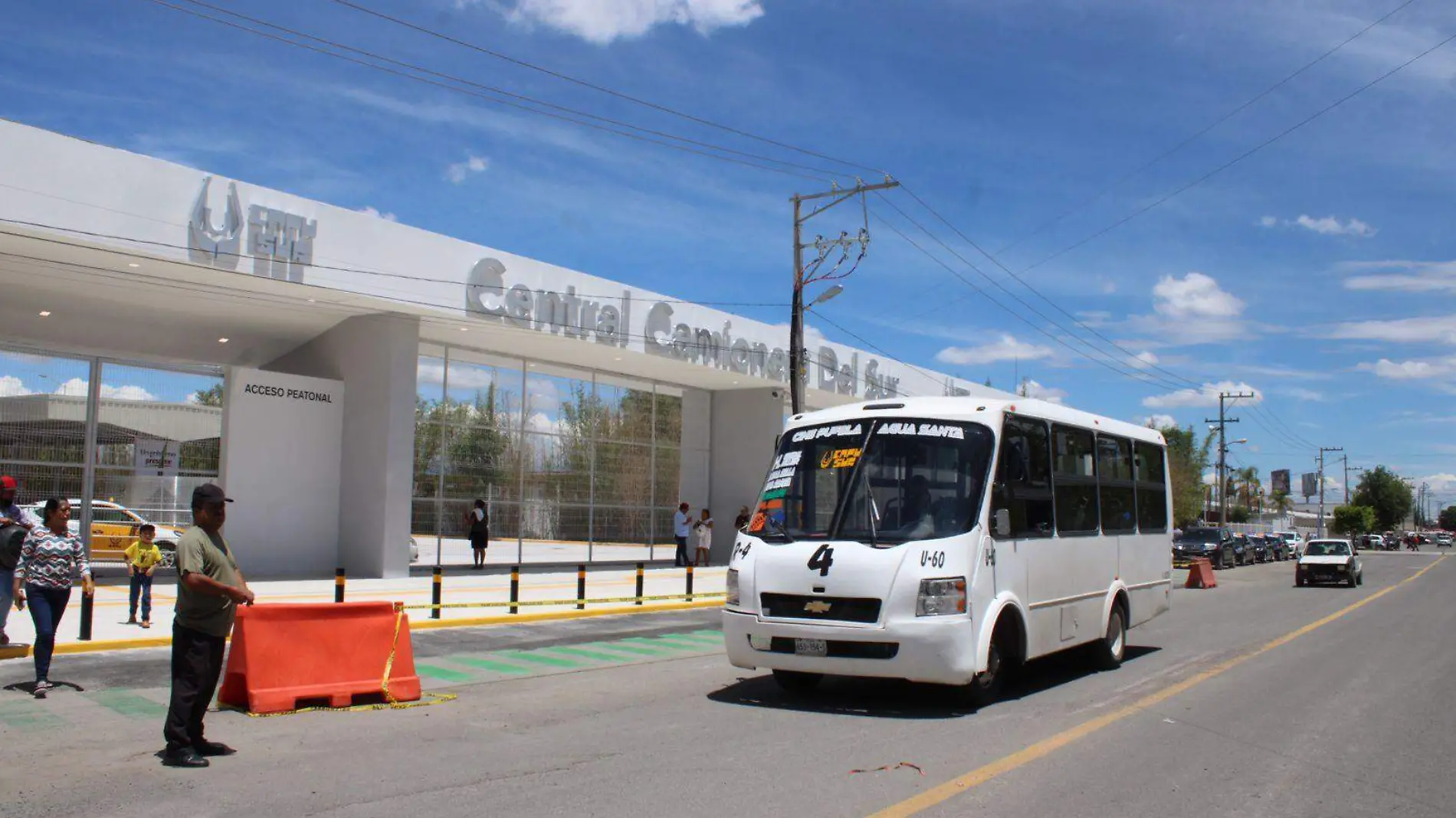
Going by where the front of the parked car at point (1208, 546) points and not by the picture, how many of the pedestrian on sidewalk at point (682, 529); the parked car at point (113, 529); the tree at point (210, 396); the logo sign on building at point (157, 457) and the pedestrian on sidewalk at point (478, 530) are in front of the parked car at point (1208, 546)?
5

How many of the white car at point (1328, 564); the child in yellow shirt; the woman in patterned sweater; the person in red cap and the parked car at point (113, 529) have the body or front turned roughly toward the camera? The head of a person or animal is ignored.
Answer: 4

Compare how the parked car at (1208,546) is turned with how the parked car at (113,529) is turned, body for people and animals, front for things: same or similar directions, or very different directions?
very different directions

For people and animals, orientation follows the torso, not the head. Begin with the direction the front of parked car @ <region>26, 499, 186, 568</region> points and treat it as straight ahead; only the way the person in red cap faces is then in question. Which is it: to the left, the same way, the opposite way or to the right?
to the right

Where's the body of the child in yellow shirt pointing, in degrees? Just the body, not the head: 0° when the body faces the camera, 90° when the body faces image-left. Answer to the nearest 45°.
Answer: approximately 0°

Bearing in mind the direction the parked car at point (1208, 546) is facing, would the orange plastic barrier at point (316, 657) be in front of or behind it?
in front

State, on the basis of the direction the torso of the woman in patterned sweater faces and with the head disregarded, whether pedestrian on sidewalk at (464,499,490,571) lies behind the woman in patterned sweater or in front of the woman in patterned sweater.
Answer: behind

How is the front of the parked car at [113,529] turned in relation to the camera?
facing to the right of the viewer

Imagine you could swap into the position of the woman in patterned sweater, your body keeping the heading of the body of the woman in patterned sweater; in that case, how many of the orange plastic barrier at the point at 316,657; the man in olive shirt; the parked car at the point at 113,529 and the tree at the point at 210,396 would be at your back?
2
